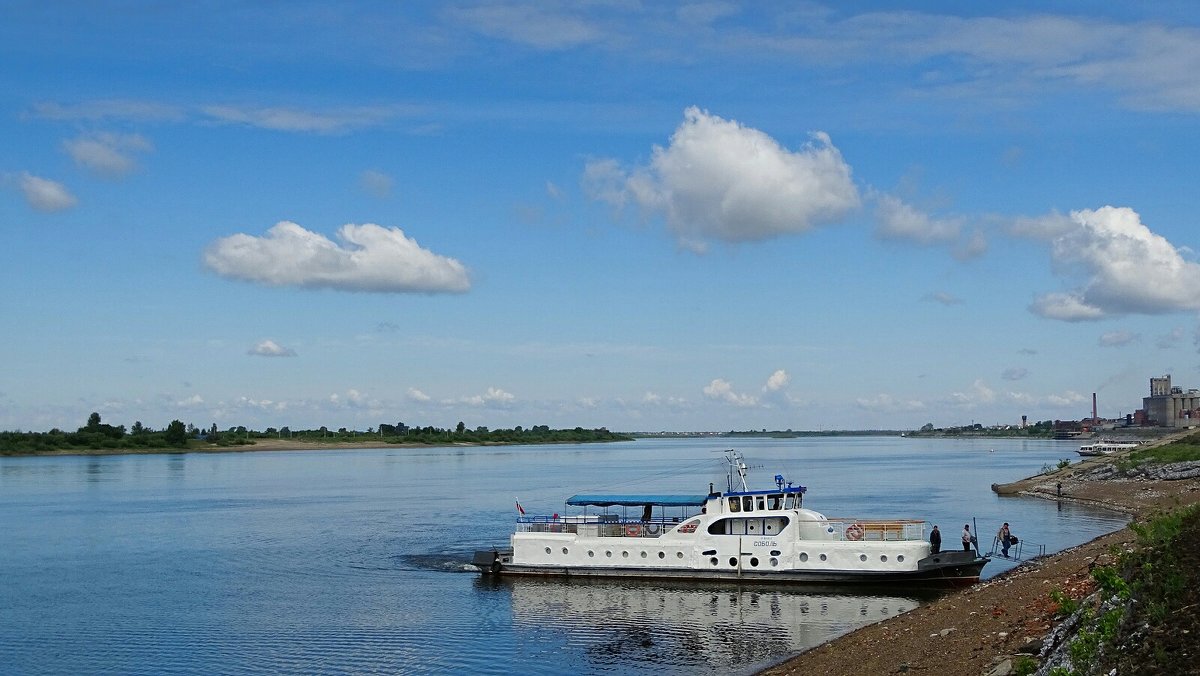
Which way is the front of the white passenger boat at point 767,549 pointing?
to the viewer's right
